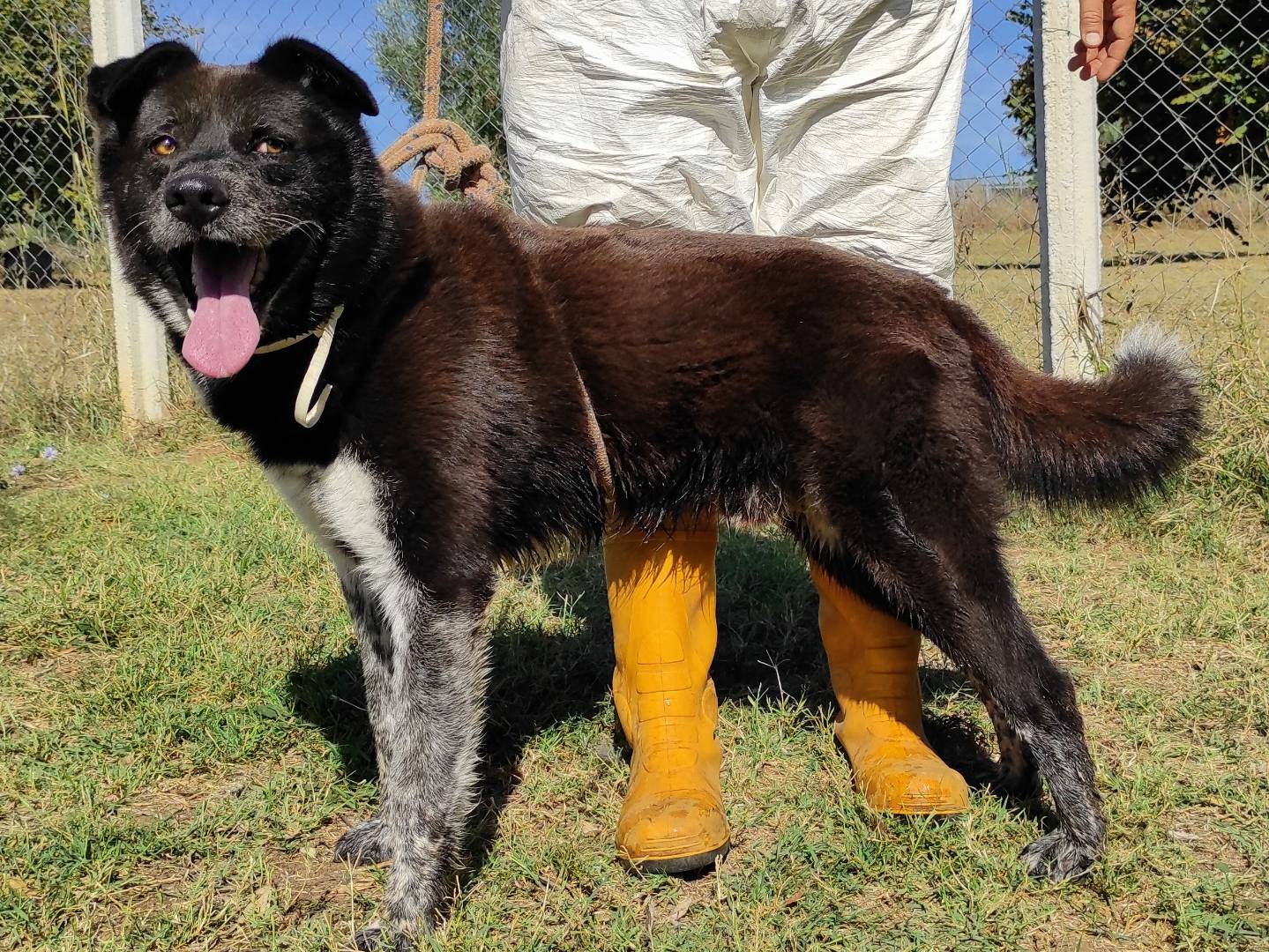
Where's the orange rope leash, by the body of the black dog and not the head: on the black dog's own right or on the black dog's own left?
on the black dog's own right

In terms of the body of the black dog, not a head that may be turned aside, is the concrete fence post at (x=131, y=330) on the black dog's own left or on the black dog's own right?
on the black dog's own right

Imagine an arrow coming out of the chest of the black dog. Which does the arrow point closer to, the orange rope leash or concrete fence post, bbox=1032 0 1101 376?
the orange rope leash

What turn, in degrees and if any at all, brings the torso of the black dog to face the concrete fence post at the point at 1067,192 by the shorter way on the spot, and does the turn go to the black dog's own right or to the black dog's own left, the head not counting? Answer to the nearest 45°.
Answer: approximately 135° to the black dog's own right

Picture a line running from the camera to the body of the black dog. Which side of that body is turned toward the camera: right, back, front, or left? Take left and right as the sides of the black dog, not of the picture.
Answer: left
